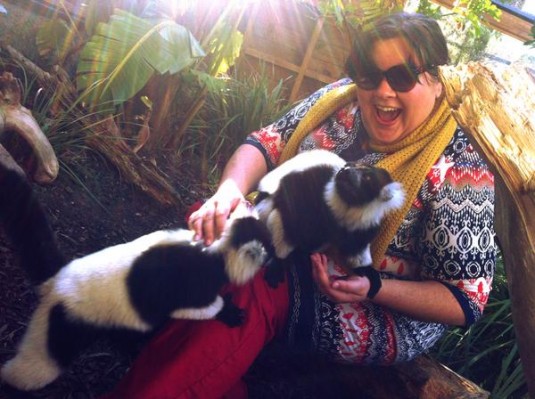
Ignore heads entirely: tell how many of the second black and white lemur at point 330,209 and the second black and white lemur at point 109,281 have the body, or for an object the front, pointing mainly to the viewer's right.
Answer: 2

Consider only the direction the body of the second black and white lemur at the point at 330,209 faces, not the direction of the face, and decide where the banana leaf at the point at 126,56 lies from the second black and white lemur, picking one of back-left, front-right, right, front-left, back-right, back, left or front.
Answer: back-left

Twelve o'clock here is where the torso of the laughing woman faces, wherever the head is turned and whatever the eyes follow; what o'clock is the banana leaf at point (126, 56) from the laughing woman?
The banana leaf is roughly at 3 o'clock from the laughing woman.

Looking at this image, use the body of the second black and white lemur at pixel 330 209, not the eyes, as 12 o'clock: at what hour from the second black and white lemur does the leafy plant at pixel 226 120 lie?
The leafy plant is roughly at 8 o'clock from the second black and white lemur.

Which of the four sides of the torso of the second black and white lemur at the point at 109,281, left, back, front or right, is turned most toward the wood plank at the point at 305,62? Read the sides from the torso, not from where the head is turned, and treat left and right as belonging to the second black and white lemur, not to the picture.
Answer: left

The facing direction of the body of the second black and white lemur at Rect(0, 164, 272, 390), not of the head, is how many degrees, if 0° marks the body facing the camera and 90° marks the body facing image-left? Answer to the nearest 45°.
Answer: approximately 270°

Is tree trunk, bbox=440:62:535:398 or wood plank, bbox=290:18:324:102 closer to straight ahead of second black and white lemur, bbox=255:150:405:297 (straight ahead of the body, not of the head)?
the tree trunk

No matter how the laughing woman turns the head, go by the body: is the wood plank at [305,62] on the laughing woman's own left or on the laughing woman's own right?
on the laughing woman's own right

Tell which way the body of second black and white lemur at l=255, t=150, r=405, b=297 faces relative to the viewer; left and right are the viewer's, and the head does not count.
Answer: facing to the right of the viewer
